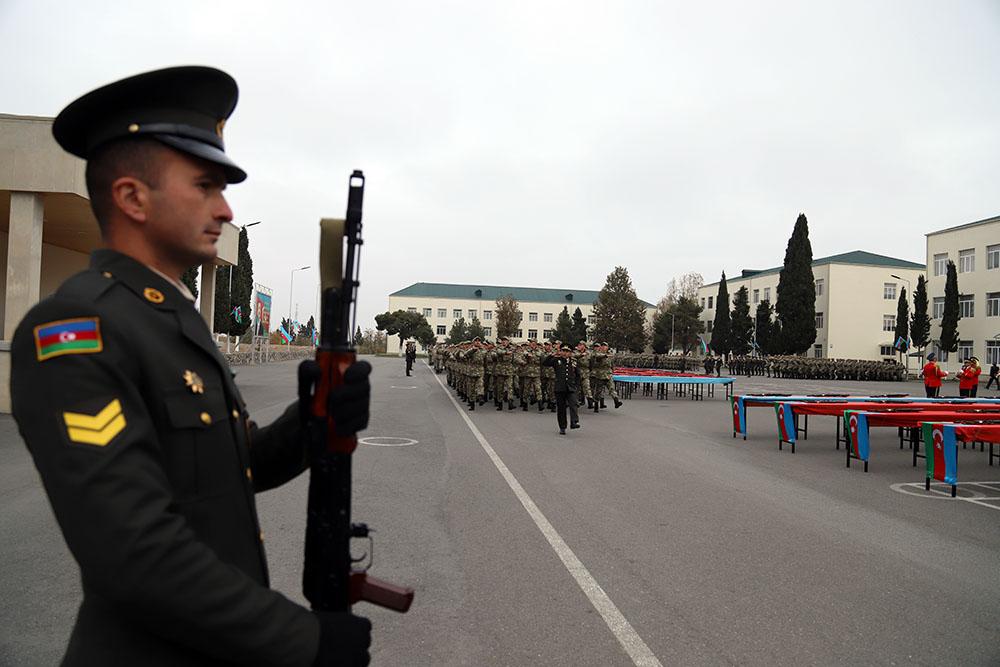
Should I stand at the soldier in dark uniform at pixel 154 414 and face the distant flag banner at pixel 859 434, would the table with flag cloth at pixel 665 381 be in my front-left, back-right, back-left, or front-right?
front-left

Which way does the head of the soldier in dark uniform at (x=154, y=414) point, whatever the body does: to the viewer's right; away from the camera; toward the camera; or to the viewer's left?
to the viewer's right

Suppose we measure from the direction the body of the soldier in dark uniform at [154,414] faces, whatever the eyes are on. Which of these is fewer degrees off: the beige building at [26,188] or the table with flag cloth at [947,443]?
the table with flag cloth

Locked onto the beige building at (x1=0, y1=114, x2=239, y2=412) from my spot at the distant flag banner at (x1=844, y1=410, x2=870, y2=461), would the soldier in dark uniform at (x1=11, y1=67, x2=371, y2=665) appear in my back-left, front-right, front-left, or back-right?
front-left

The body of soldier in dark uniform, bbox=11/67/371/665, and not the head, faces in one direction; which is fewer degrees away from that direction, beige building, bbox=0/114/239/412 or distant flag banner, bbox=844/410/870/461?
the distant flag banner

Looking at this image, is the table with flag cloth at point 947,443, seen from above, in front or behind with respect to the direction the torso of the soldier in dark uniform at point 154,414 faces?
in front

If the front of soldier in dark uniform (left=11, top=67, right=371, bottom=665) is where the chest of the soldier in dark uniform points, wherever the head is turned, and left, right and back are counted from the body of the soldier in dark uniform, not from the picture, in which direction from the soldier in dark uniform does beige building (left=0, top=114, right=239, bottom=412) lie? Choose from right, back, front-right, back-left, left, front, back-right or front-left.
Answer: left

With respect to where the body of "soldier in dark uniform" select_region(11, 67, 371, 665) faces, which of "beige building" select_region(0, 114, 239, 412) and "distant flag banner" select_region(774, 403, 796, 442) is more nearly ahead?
the distant flag banner

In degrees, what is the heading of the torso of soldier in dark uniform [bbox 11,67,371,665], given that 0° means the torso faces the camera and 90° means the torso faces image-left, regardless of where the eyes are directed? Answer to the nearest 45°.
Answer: approximately 270°

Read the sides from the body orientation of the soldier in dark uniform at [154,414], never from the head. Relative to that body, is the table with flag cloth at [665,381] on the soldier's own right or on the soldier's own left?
on the soldier's own left

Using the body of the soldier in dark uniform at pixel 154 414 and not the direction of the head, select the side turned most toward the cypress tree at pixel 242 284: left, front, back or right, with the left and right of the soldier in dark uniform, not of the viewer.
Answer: left
